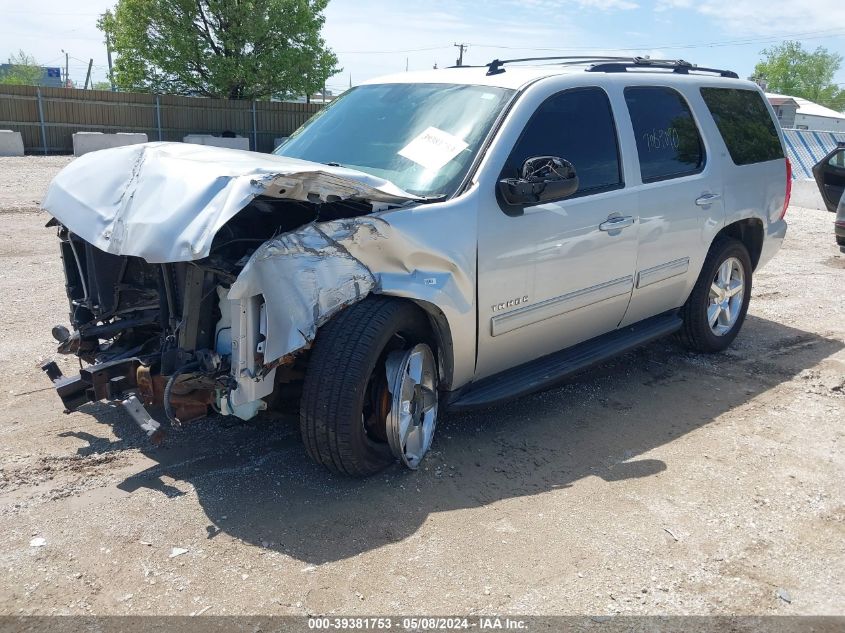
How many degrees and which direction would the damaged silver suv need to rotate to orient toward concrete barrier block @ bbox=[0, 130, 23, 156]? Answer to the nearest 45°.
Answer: approximately 90° to its right

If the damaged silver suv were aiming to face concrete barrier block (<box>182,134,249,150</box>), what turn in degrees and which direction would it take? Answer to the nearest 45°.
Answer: approximately 135° to its right

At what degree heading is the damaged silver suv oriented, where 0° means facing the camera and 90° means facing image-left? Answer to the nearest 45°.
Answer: approximately 45°

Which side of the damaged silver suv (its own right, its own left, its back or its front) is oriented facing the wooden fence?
right

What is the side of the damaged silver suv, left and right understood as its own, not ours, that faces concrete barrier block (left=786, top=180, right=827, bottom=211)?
back

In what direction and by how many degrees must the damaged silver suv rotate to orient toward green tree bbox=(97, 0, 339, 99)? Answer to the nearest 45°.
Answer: approximately 135° to its right

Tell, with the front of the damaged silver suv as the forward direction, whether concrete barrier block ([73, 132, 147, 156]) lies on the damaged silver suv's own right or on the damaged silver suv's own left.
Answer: on the damaged silver suv's own right
